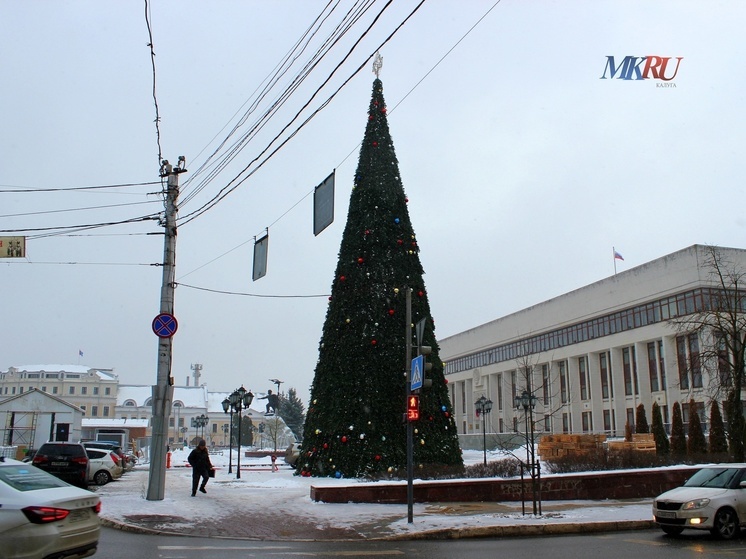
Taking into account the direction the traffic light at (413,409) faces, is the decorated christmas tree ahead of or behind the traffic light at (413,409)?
behind

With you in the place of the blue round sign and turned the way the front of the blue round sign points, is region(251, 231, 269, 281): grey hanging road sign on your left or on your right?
on your left

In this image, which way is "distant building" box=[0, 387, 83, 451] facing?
toward the camera

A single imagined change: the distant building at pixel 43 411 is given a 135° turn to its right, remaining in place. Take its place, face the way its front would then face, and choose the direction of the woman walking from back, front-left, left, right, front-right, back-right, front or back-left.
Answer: back-left

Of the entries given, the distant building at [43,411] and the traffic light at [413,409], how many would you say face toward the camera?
2

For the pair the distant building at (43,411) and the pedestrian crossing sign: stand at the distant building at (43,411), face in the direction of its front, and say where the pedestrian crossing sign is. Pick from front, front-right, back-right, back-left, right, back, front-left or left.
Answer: front

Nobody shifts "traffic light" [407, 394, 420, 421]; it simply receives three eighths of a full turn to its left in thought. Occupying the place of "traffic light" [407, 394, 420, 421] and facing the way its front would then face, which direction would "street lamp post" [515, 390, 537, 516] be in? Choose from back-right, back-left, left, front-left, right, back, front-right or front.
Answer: front

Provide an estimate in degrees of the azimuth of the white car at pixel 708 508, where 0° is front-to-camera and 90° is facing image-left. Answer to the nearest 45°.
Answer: approximately 45°

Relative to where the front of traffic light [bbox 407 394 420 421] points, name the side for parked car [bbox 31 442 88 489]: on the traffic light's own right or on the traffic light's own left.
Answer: on the traffic light's own right

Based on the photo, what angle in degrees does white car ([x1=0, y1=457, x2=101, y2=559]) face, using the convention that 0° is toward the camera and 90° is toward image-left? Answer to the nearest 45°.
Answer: approximately 135°

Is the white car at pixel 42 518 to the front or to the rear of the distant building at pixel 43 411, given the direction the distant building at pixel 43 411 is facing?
to the front

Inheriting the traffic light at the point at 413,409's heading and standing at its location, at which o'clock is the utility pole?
The utility pole is roughly at 4 o'clock from the traffic light.

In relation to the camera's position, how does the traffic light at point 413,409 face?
facing the viewer

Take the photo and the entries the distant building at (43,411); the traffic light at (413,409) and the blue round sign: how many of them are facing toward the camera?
3

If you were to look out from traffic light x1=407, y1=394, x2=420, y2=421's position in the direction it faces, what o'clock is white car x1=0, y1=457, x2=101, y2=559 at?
The white car is roughly at 1 o'clock from the traffic light.
